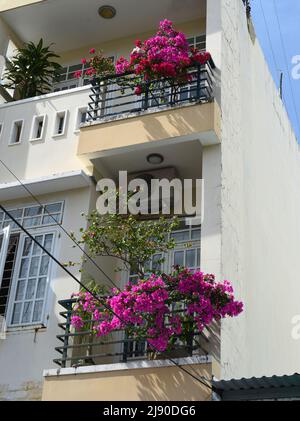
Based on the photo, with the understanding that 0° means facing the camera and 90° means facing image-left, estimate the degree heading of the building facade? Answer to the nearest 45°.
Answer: approximately 45°
